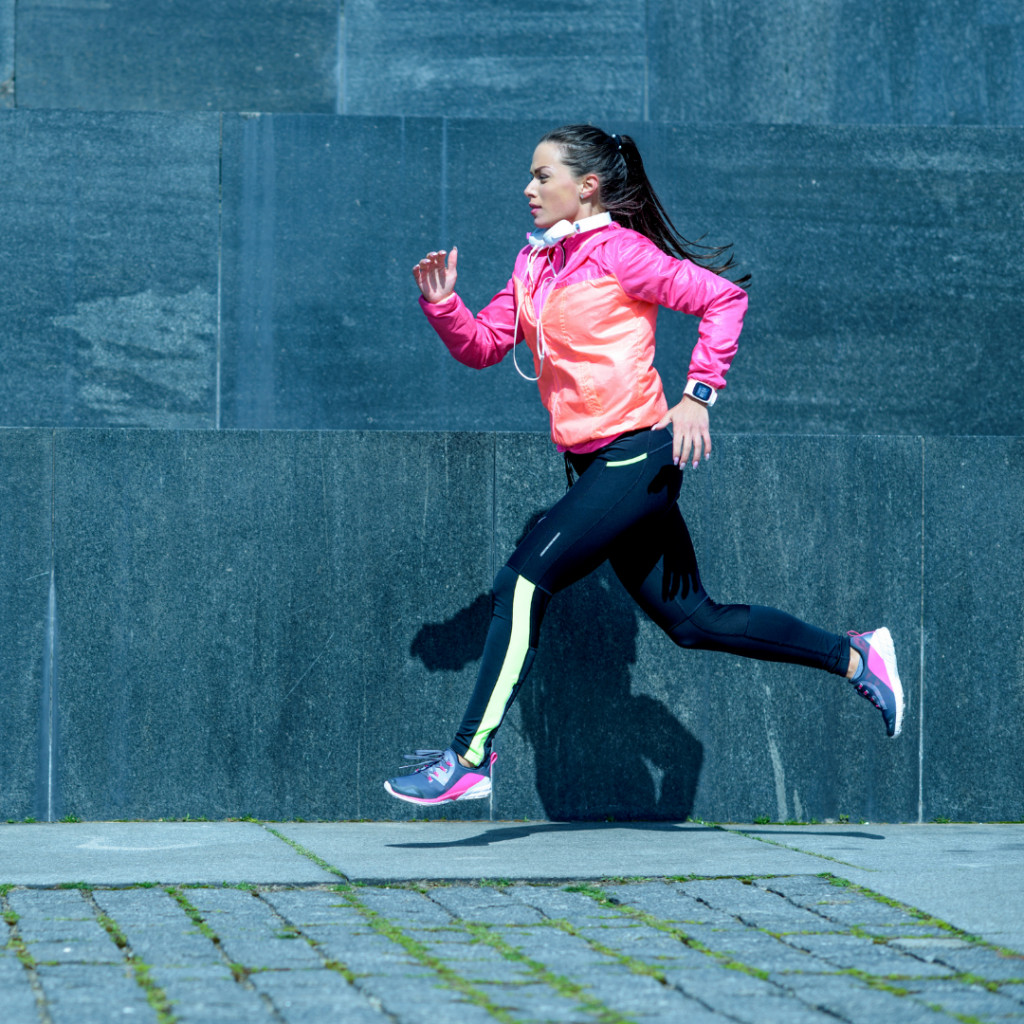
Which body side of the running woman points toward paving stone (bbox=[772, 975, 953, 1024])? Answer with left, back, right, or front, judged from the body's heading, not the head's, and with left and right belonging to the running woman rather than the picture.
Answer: left

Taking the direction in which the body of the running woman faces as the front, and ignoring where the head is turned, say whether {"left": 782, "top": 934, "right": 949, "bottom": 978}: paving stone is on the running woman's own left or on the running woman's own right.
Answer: on the running woman's own left

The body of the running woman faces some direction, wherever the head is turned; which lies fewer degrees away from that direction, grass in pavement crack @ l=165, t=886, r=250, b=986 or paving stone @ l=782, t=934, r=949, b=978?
the grass in pavement crack

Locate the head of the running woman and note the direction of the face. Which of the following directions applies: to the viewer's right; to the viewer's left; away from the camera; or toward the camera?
to the viewer's left

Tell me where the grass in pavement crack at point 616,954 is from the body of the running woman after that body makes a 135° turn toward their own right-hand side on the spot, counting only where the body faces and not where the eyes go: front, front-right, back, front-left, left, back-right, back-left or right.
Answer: back-right

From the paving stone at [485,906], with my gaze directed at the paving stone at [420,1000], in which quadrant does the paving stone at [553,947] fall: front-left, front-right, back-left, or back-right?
front-left

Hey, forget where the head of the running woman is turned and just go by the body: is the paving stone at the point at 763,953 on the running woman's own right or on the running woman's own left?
on the running woman's own left

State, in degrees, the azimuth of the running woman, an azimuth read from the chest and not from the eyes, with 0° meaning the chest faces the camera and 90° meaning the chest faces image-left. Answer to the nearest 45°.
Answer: approximately 90°
